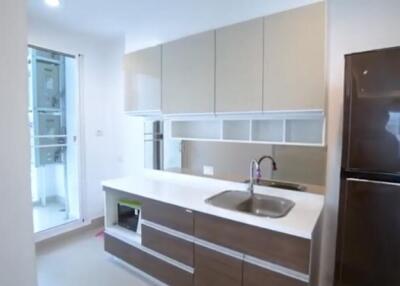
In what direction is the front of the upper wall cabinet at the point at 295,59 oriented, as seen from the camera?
facing the viewer and to the left of the viewer

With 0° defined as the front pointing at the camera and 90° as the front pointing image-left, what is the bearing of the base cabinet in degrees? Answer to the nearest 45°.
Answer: approximately 45°

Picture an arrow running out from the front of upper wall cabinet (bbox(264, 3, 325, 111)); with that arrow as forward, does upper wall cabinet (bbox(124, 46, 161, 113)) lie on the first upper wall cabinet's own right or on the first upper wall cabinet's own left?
on the first upper wall cabinet's own right

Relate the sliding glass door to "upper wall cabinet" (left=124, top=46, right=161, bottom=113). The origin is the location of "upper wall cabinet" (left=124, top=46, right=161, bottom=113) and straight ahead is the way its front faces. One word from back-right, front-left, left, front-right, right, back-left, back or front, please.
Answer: right

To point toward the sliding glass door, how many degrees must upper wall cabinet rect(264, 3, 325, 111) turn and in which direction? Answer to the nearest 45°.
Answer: approximately 45° to its right

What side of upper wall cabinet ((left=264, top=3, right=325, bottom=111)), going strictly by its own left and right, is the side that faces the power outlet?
right
